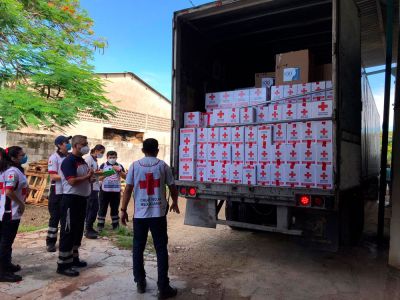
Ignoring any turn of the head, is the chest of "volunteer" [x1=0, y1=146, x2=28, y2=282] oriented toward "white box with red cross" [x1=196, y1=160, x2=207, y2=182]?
yes

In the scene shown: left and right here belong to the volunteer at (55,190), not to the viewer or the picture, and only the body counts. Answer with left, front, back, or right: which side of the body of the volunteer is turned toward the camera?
right

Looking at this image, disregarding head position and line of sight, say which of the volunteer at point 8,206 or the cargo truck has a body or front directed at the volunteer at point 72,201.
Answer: the volunteer at point 8,206

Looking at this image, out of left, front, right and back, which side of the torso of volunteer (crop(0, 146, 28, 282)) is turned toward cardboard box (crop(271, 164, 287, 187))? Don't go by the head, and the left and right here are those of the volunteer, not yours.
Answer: front

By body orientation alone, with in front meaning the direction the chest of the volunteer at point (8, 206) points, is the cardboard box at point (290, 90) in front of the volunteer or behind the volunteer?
in front

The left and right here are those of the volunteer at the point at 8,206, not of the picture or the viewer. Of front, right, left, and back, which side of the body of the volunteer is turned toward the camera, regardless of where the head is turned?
right

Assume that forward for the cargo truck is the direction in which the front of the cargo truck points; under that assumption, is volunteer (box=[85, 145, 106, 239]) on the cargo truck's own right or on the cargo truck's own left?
on the cargo truck's own left

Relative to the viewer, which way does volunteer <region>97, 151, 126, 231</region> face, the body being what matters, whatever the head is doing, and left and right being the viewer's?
facing the viewer

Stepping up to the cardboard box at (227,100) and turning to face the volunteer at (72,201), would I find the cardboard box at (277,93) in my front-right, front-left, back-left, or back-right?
back-left

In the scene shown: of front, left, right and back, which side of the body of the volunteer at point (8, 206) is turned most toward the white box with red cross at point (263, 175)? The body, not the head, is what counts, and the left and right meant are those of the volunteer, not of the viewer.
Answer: front

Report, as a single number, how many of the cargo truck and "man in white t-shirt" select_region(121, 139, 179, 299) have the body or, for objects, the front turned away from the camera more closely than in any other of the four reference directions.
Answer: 2

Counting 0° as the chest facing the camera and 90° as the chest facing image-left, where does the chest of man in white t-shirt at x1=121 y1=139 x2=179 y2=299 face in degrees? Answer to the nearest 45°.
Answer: approximately 180°

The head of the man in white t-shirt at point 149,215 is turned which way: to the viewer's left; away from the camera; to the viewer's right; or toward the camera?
away from the camera

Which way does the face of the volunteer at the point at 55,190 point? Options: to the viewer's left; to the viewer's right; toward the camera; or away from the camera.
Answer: to the viewer's right
